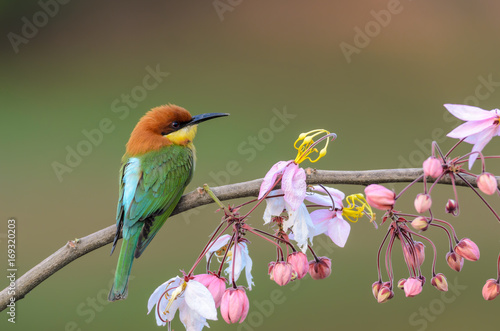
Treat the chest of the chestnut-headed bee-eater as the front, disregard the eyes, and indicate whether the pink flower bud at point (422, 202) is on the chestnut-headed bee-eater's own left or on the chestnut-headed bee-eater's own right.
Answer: on the chestnut-headed bee-eater's own right

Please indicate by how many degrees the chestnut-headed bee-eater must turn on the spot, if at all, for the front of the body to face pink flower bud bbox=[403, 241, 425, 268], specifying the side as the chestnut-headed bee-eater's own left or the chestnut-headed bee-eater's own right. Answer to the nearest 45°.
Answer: approximately 90° to the chestnut-headed bee-eater's own right

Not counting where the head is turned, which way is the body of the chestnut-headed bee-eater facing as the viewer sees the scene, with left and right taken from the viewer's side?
facing away from the viewer and to the right of the viewer

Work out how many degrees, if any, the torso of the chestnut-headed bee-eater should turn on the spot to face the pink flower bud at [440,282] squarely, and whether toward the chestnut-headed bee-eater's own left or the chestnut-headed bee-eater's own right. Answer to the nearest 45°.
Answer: approximately 90° to the chestnut-headed bee-eater's own right
